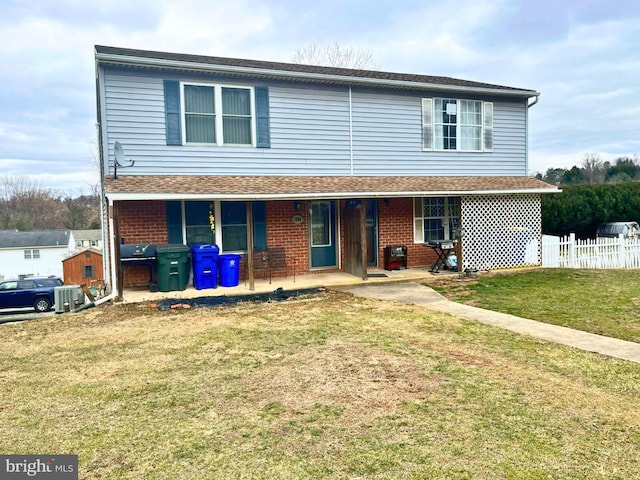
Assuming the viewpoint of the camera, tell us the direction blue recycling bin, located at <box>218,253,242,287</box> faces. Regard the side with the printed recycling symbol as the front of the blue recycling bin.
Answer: facing the viewer

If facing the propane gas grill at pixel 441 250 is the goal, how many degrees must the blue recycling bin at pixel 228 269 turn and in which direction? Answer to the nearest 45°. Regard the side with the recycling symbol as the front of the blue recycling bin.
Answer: approximately 90° to its left

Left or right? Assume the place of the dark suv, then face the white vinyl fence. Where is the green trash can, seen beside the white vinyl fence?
right

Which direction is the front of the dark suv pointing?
to the viewer's left

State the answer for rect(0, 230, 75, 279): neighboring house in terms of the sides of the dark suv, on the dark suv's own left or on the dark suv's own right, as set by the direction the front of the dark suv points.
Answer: on the dark suv's own right

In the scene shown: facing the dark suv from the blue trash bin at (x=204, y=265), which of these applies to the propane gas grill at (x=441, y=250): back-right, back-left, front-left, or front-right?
back-right

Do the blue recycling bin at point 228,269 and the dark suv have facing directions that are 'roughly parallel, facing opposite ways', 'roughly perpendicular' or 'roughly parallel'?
roughly perpendicular

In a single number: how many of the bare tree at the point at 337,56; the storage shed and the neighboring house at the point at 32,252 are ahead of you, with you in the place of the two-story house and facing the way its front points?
0

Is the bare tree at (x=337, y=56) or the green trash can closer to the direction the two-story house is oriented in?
the green trash can

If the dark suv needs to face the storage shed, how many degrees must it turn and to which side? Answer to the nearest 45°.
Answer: approximately 90° to its right

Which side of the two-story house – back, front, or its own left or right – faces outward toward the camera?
front

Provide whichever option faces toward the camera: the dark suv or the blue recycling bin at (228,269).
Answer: the blue recycling bin

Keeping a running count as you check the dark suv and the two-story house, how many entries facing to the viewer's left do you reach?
1

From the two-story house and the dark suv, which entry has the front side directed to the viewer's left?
the dark suv
